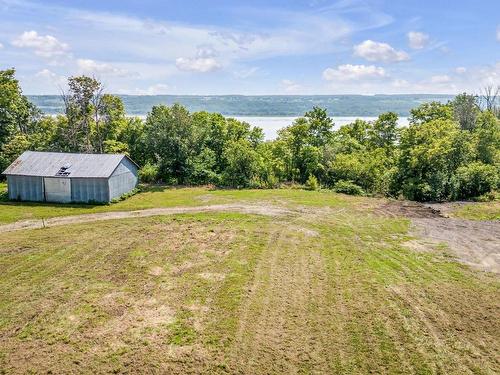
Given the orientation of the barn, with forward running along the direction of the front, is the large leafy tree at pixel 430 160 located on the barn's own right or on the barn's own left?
on the barn's own left

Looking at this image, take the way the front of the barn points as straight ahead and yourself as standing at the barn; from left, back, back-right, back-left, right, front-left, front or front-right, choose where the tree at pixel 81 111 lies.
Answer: back

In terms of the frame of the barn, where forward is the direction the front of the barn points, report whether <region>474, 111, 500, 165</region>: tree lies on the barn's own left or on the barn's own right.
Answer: on the barn's own left

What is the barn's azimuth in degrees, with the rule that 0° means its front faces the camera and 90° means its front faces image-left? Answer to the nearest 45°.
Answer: approximately 0°

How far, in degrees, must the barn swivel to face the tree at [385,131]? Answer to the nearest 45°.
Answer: approximately 90° to its left

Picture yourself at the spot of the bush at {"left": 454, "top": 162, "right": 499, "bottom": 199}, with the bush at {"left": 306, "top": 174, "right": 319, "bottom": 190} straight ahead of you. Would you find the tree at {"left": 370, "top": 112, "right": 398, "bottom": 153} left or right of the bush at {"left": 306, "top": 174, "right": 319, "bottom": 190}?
right

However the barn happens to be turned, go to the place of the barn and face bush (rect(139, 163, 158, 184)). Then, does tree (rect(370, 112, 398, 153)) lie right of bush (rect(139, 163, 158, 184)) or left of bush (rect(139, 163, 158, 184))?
right
